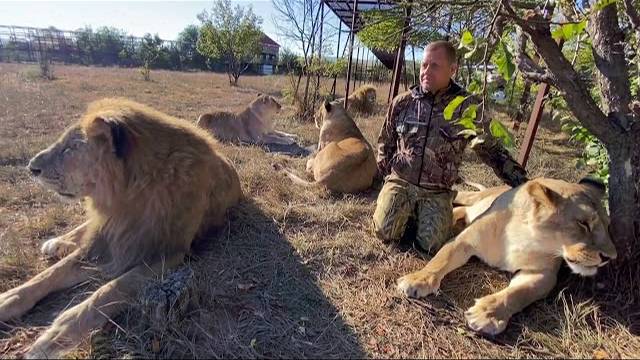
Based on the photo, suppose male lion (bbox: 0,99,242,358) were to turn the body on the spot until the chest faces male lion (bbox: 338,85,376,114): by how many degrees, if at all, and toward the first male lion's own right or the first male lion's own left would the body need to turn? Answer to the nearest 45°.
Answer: approximately 180°

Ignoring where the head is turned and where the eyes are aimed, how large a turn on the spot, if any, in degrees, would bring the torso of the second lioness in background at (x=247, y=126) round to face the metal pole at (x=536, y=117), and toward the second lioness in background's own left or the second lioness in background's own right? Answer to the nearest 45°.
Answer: approximately 45° to the second lioness in background's own right

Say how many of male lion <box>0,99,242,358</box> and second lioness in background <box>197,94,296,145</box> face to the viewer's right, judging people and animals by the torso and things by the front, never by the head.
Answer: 1

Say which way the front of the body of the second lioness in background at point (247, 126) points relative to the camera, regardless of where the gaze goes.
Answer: to the viewer's right

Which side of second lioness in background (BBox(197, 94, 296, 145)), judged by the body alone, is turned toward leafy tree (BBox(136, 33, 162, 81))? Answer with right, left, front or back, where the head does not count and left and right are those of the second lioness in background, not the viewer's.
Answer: left

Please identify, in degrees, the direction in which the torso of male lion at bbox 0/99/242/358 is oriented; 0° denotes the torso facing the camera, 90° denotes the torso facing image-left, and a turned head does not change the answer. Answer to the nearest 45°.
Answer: approximately 45°

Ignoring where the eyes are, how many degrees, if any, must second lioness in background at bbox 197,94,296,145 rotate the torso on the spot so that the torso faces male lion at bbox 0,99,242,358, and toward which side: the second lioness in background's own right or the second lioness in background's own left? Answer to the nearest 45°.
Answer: approximately 90° to the second lioness in background's own right

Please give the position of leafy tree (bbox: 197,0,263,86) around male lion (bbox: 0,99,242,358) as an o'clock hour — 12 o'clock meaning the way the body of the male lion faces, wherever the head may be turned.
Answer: The leafy tree is roughly at 5 o'clock from the male lion.

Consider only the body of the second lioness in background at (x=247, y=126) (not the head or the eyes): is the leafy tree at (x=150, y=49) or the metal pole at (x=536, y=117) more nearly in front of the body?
the metal pole

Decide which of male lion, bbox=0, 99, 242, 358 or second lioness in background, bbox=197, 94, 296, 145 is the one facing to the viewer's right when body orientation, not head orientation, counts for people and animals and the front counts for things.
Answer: the second lioness in background

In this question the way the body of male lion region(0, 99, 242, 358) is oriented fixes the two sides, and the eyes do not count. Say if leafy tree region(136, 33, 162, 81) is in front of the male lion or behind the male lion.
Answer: behind

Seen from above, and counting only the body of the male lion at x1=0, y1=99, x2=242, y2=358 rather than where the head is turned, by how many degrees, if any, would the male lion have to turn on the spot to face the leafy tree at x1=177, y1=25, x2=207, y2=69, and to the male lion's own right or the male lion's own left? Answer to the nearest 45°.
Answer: approximately 135° to the male lion's own right

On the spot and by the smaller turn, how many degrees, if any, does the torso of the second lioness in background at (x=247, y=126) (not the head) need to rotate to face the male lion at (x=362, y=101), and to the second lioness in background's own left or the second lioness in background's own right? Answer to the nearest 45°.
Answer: approximately 45° to the second lioness in background's own left
